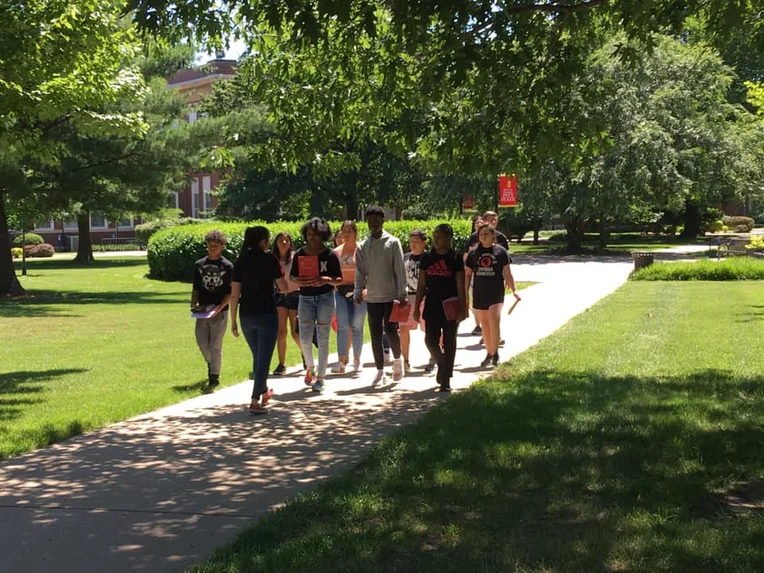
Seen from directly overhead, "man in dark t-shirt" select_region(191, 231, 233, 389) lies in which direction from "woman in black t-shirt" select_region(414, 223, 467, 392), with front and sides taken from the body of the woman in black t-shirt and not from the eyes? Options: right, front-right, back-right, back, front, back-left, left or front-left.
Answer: right

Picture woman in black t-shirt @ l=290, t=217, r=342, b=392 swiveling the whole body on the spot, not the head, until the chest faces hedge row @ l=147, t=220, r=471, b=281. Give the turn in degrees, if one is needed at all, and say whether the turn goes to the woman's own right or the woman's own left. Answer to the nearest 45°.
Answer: approximately 180°

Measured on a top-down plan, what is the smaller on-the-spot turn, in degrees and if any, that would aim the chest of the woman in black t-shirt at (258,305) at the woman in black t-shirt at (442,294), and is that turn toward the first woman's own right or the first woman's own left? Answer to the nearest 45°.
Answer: approximately 45° to the first woman's own right

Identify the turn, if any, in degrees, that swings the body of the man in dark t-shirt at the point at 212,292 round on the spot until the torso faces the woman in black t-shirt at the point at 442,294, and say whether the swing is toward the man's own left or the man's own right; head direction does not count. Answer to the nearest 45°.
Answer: approximately 45° to the man's own left

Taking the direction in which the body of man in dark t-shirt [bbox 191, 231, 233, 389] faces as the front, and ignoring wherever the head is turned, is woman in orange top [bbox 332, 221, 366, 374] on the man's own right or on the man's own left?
on the man's own left

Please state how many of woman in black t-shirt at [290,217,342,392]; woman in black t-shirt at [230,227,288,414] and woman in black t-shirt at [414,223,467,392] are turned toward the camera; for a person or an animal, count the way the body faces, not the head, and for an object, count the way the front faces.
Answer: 2

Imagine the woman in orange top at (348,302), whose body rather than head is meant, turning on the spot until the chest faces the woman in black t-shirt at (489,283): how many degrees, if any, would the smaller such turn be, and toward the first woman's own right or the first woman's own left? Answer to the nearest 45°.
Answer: approximately 90° to the first woman's own left

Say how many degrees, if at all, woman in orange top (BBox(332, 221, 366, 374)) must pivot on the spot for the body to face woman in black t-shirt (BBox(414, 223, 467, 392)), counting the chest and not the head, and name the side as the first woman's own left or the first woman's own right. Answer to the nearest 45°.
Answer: approximately 45° to the first woman's own left

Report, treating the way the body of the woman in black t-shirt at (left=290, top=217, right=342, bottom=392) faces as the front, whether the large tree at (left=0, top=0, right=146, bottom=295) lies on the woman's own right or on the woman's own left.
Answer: on the woman's own right

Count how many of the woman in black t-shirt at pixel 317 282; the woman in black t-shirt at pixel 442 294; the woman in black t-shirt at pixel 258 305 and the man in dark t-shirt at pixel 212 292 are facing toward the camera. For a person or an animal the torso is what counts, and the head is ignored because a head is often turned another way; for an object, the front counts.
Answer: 3

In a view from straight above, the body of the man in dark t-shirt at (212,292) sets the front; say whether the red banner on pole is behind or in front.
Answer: behind

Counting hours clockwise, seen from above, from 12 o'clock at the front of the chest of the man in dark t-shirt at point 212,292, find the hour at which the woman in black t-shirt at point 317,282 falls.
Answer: The woman in black t-shirt is roughly at 10 o'clock from the man in dark t-shirt.
